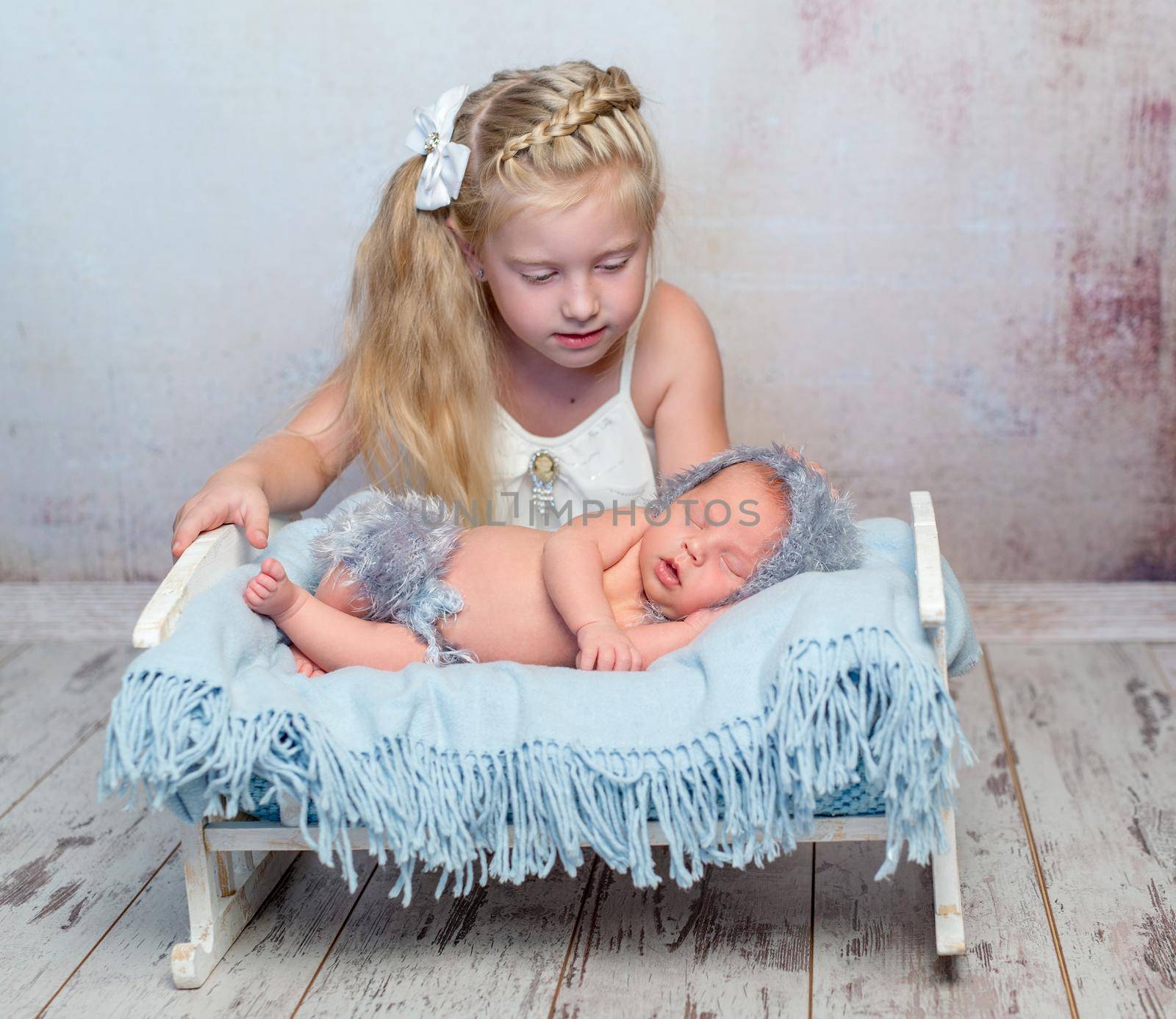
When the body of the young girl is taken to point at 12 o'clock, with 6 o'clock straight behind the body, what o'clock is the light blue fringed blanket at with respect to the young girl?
The light blue fringed blanket is roughly at 12 o'clock from the young girl.

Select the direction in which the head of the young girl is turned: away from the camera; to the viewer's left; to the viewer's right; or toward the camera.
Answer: toward the camera

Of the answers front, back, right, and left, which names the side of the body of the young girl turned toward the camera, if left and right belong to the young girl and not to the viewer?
front

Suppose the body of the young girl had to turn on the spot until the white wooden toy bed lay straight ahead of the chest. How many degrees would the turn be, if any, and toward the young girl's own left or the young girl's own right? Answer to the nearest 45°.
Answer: approximately 45° to the young girl's own right
